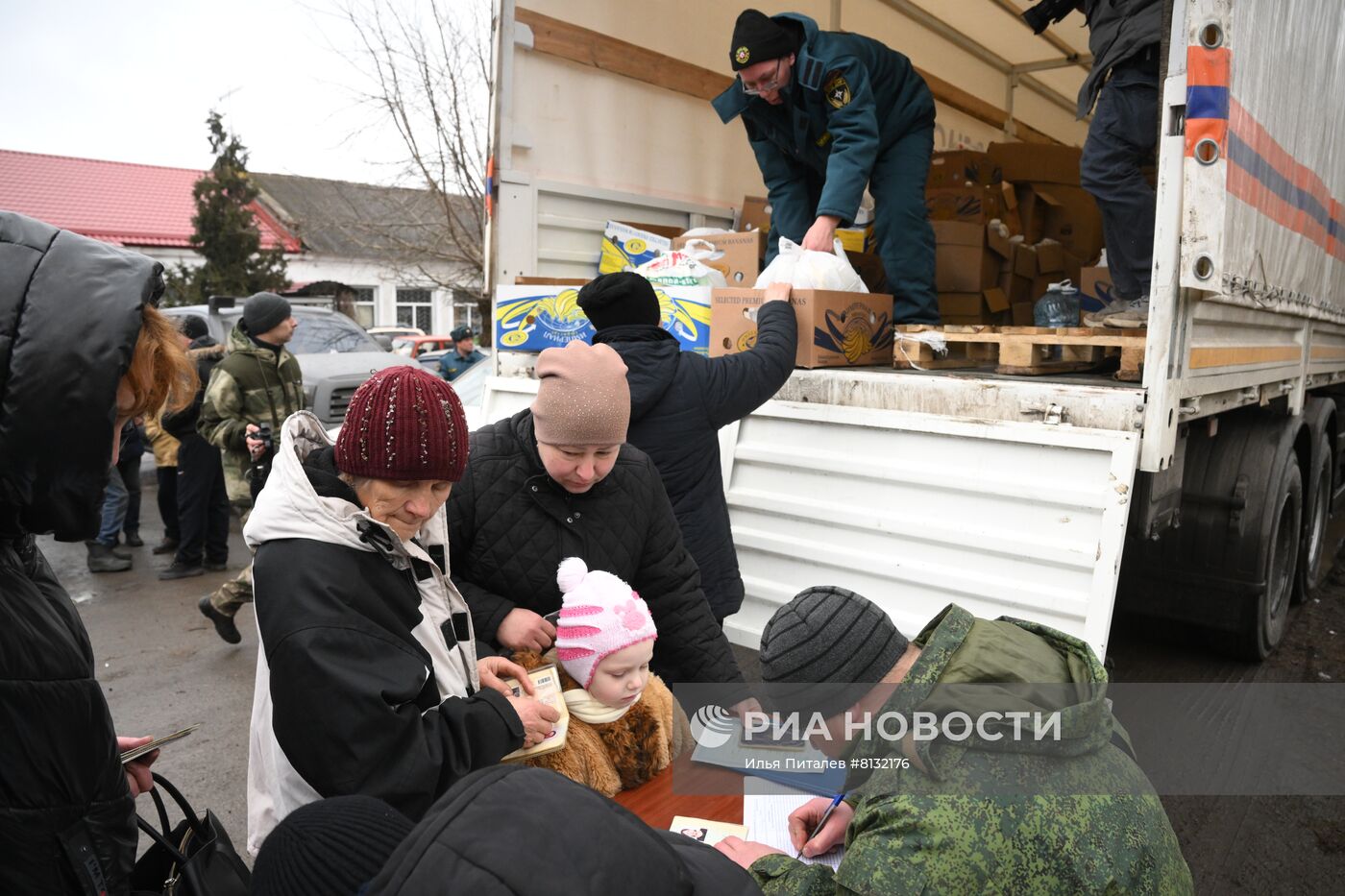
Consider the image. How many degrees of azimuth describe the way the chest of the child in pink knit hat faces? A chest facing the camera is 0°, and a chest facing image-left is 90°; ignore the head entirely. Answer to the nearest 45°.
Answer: approximately 315°

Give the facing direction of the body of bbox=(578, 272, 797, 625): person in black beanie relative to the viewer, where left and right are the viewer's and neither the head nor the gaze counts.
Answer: facing away from the viewer

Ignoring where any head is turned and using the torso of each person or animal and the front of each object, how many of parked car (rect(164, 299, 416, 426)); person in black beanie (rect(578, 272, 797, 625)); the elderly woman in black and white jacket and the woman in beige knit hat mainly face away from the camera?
1

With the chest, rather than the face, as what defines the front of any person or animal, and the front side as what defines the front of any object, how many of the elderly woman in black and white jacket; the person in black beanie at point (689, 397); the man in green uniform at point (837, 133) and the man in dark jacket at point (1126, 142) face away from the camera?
1

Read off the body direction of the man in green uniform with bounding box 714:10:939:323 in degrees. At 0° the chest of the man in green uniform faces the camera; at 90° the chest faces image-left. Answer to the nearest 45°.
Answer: approximately 45°

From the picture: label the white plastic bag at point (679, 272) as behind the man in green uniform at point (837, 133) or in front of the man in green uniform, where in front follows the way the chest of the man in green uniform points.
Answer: in front

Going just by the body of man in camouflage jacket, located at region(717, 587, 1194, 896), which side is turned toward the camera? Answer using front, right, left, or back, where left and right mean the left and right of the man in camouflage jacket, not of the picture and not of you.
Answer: left

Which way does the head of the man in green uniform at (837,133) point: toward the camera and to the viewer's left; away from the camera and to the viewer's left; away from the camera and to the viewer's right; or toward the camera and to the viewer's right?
toward the camera and to the viewer's left

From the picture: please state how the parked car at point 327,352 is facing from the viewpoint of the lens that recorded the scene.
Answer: facing the viewer and to the right of the viewer

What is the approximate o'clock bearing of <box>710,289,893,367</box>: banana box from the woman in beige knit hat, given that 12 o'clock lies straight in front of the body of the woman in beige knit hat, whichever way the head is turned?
The banana box is roughly at 7 o'clock from the woman in beige knit hat.

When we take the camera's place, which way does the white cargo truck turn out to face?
facing away from the viewer and to the right of the viewer

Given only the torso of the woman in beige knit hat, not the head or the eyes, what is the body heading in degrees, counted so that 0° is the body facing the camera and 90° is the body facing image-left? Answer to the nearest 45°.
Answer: approximately 0°

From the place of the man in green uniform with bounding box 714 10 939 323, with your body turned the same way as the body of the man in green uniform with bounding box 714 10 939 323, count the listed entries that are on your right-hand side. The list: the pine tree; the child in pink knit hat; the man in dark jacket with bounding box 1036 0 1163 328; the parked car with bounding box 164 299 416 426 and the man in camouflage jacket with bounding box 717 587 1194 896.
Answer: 2

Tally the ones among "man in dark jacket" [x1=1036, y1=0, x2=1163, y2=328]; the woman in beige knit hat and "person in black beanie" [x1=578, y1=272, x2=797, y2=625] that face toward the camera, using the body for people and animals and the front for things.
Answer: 1

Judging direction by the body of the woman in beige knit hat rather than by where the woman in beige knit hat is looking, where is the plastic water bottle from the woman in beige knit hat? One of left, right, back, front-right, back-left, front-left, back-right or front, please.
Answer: back-left

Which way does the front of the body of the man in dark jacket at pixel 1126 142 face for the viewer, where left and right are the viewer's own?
facing to the left of the viewer

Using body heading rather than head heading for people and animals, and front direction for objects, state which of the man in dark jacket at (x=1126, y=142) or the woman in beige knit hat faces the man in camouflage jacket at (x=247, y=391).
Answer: the man in dark jacket

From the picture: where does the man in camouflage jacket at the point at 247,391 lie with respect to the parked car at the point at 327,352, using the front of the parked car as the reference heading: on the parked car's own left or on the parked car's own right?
on the parked car's own right
